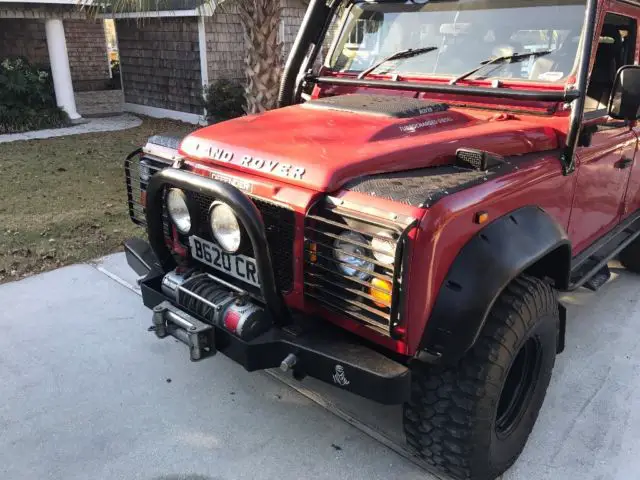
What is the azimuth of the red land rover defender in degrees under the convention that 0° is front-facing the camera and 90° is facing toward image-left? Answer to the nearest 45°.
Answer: approximately 45°

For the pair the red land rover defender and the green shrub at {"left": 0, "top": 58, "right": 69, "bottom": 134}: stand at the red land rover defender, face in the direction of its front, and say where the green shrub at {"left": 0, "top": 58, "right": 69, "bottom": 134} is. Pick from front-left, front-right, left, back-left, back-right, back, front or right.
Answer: right

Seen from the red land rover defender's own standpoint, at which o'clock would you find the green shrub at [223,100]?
The green shrub is roughly at 4 o'clock from the red land rover defender.
